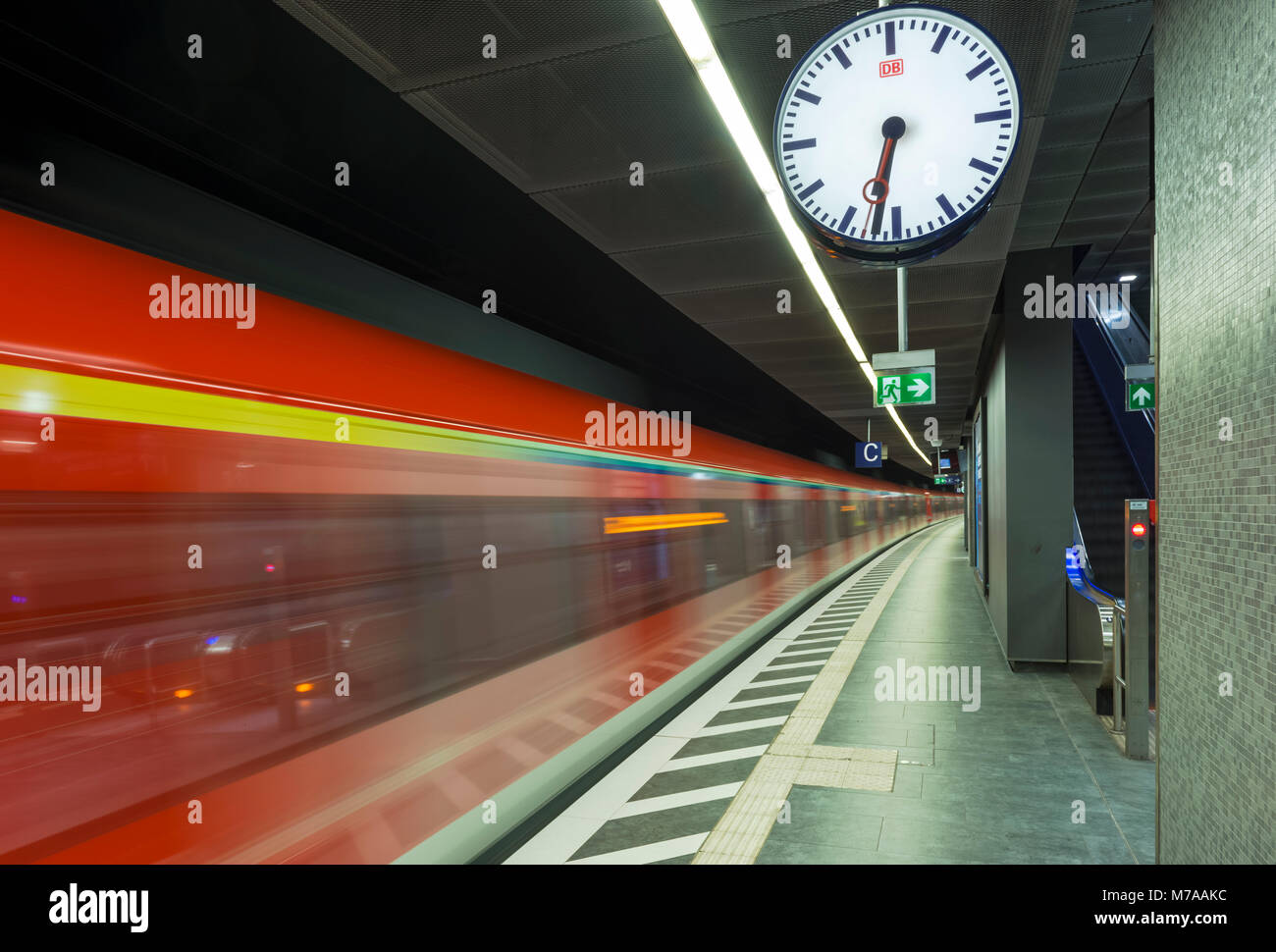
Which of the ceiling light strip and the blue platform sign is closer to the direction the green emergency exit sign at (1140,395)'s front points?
the ceiling light strip

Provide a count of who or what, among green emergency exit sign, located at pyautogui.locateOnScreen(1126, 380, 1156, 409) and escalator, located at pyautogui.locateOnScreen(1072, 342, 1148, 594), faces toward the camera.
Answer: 2

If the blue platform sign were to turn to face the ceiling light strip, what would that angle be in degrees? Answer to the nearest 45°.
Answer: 0° — it already faces it

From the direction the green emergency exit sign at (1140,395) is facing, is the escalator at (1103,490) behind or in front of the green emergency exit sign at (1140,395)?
behind

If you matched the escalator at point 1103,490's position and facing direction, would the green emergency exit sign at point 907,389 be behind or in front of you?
in front

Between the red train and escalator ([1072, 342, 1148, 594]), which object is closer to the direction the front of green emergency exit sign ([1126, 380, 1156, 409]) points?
the red train
